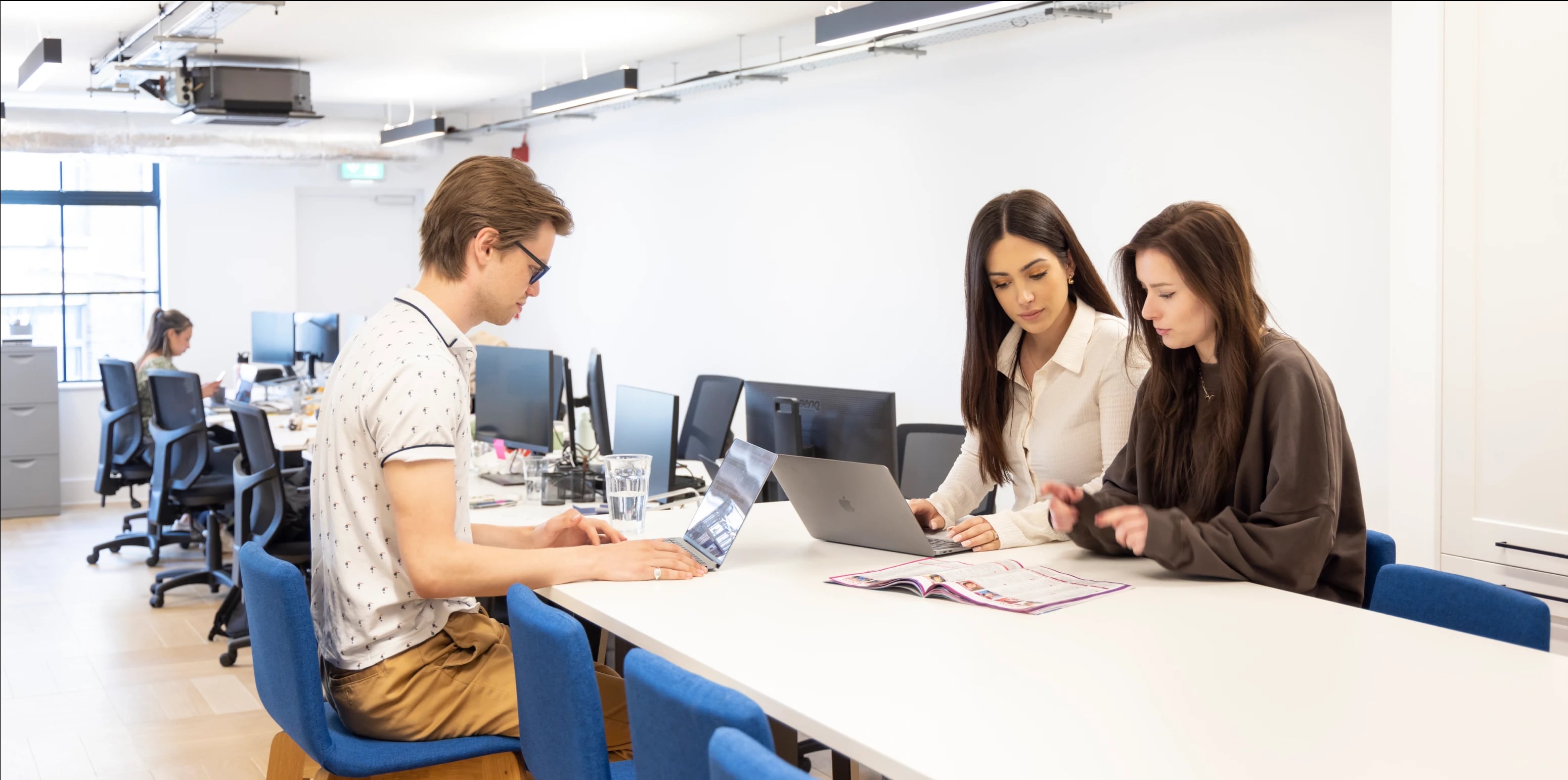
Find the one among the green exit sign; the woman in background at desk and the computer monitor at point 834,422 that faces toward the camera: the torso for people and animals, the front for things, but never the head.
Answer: the green exit sign

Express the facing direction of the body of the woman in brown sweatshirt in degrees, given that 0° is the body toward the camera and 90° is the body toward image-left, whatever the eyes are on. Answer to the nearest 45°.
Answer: approximately 45°

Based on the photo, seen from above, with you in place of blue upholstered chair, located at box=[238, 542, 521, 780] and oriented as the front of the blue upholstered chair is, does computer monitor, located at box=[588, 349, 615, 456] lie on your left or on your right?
on your left

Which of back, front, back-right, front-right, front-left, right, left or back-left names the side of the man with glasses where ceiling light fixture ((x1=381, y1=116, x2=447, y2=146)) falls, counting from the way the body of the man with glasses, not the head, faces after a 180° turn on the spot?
right

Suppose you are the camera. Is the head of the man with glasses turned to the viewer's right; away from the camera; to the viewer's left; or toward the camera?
to the viewer's right

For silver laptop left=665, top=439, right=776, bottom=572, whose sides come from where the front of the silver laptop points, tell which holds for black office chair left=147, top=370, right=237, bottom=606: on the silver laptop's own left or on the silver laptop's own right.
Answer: on the silver laptop's own right

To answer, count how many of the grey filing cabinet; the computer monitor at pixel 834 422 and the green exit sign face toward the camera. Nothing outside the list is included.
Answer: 2

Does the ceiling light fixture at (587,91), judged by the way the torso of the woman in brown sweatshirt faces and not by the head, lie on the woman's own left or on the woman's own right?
on the woman's own right

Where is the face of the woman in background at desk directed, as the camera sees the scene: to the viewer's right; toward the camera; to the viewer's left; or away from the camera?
to the viewer's right

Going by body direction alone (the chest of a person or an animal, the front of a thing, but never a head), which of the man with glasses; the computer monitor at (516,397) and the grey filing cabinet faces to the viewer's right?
the man with glasses

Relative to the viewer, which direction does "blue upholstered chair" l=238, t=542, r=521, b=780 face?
to the viewer's right

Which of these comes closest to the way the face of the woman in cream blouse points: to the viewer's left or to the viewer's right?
to the viewer's left
